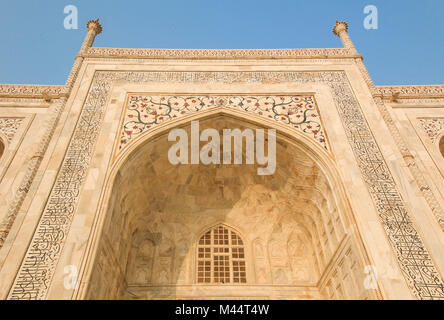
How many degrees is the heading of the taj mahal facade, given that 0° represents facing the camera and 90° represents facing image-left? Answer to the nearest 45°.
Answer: approximately 0°
